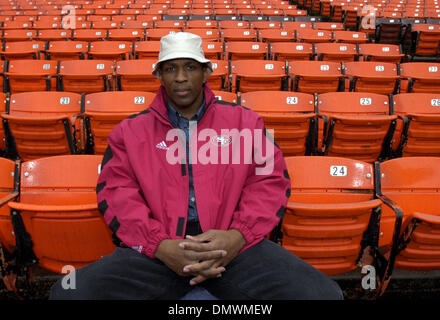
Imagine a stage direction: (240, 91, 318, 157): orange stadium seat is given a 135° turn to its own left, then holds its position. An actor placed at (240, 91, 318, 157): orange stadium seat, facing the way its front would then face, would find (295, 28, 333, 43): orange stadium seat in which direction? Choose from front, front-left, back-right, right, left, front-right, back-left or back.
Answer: front-left

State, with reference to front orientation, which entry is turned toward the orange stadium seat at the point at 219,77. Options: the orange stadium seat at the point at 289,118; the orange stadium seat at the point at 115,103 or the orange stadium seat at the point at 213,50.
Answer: the orange stadium seat at the point at 213,50

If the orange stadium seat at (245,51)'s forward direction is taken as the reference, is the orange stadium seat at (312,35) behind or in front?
behind

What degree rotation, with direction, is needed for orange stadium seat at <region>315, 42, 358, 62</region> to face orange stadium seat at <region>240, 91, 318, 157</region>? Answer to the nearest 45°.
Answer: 0° — it already faces it

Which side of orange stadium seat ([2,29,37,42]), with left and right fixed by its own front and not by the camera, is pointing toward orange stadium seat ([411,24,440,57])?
left

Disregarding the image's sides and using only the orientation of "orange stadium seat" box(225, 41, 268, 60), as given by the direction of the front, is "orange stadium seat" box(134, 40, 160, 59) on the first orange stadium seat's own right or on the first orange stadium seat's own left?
on the first orange stadium seat's own right
